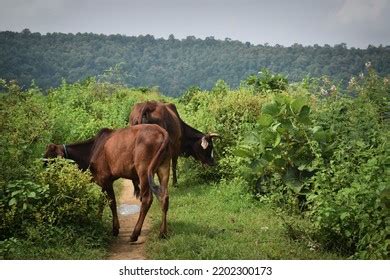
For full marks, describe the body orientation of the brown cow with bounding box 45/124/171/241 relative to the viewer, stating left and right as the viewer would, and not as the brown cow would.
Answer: facing away from the viewer and to the left of the viewer

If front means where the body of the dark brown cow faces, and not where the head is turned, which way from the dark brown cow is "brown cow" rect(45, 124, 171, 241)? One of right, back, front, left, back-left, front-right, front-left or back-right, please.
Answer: right

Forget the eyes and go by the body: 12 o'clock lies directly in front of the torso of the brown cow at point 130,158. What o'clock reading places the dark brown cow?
The dark brown cow is roughly at 2 o'clock from the brown cow.

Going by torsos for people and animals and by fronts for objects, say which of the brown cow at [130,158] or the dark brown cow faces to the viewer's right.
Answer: the dark brown cow

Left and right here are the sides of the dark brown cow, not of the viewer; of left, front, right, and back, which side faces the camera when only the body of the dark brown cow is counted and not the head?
right

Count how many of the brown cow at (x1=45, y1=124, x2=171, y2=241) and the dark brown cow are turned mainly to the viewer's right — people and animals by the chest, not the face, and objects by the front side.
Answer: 1
